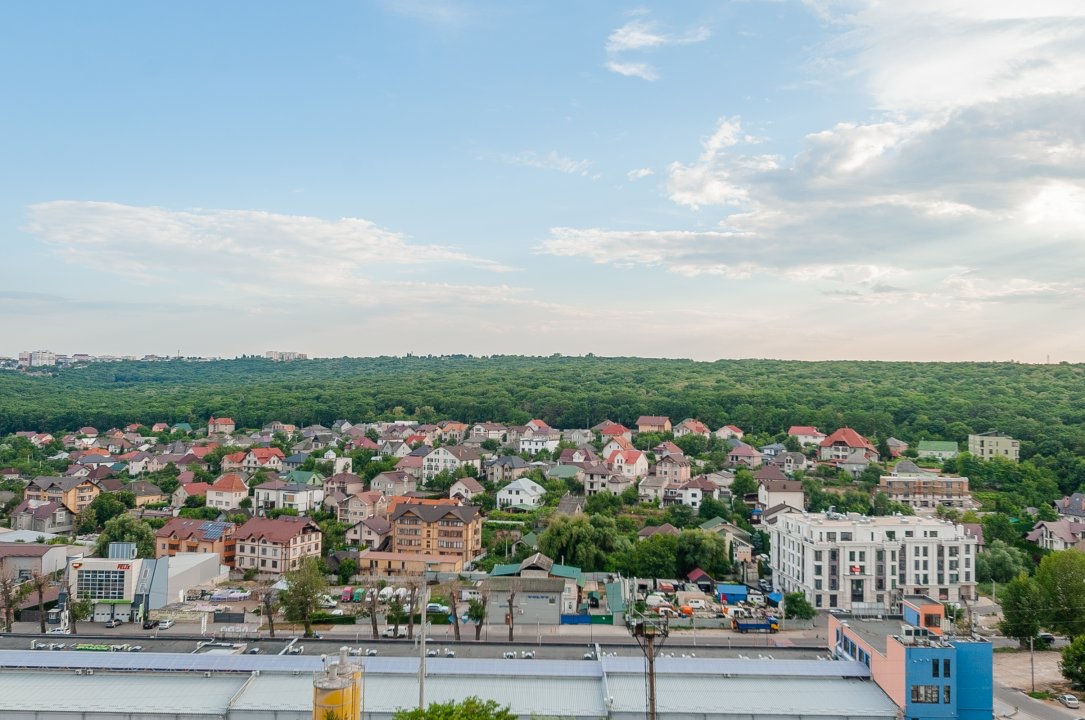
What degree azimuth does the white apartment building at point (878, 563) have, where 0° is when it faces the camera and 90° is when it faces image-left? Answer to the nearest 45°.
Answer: approximately 0°

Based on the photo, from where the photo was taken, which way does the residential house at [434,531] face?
toward the camera

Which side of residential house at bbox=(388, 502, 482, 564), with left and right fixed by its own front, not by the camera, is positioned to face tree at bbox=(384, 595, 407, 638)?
front

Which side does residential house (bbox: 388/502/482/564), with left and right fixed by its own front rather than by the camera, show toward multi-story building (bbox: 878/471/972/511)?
left

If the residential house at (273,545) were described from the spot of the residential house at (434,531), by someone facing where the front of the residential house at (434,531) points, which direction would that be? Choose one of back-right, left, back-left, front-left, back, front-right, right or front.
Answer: right

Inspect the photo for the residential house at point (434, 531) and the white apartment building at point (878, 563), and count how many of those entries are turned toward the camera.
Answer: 2

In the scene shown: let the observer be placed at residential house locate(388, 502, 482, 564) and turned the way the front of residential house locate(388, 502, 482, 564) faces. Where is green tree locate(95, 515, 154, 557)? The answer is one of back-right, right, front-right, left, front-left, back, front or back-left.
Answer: right

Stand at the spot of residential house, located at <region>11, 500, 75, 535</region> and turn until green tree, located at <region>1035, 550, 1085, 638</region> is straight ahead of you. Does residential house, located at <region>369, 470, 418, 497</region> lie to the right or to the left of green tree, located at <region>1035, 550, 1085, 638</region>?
left

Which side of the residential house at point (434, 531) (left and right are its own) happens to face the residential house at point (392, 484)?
back

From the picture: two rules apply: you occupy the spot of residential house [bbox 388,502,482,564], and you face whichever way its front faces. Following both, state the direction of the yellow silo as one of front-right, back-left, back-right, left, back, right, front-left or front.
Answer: front

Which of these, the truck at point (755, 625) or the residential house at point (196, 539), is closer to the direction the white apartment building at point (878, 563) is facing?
the truck

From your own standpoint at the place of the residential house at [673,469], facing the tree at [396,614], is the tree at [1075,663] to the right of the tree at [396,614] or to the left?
left

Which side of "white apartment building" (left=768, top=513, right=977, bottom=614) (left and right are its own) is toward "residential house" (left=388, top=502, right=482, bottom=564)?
right

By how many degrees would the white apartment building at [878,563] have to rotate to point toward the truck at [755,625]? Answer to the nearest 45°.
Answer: approximately 45° to its right

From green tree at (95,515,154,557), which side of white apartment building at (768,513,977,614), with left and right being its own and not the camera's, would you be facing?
right

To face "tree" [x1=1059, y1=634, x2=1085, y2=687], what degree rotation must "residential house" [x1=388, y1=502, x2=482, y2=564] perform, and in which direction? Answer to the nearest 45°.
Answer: approximately 45° to its left
